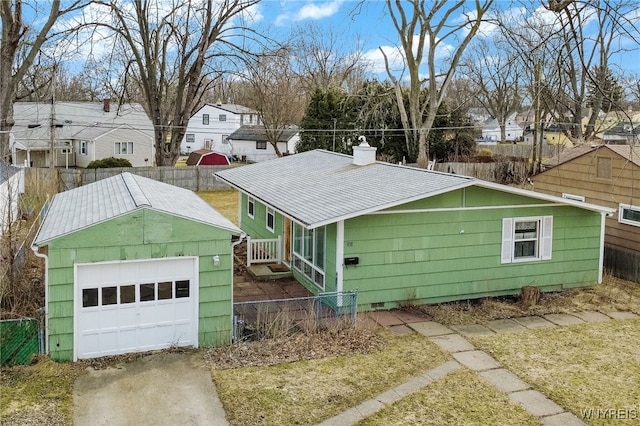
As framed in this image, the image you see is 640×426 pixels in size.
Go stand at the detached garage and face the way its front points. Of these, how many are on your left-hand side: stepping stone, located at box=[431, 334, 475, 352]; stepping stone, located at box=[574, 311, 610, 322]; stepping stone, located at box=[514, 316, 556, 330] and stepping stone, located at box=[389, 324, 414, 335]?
4

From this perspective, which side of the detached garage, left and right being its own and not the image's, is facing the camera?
front

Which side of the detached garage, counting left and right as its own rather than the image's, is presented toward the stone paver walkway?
left

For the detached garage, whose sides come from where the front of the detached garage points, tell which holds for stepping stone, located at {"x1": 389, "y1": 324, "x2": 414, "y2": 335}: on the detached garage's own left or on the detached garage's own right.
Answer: on the detached garage's own left

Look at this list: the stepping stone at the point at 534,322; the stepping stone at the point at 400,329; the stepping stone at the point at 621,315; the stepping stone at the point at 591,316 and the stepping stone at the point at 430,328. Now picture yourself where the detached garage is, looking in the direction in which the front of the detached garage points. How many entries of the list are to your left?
5

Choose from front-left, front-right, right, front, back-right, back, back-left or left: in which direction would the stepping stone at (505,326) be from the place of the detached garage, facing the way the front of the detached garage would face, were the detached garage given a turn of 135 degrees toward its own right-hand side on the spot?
back-right

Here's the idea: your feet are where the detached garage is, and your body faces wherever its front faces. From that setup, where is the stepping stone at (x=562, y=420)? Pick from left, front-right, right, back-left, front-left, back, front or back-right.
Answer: front-left

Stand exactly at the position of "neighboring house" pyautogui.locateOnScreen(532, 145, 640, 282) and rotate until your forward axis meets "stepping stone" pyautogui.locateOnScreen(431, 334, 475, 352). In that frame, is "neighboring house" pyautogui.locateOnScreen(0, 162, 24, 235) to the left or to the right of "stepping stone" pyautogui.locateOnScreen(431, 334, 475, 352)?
right

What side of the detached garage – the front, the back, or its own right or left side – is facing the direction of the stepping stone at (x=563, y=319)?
left

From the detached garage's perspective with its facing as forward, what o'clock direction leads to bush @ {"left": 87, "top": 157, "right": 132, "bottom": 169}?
The bush is roughly at 6 o'clock from the detached garage.

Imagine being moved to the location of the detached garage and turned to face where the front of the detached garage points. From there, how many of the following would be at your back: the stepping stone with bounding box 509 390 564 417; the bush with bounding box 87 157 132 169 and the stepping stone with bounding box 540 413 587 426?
1

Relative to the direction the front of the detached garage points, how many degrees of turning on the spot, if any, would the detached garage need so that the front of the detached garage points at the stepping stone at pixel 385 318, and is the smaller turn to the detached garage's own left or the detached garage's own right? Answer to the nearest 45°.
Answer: approximately 90° to the detached garage's own left

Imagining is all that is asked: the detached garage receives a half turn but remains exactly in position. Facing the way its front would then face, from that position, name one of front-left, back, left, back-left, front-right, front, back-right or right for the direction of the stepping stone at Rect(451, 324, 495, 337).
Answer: right

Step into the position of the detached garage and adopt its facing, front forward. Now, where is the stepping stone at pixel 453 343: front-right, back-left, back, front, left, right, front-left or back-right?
left
